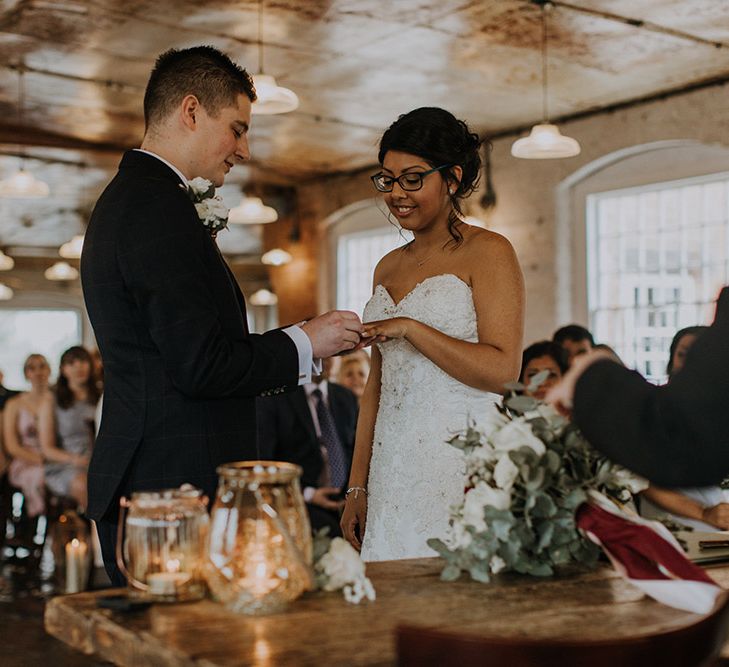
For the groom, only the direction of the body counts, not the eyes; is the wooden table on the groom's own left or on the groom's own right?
on the groom's own right

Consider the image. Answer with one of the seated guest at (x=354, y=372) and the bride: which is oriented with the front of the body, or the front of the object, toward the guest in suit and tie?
the seated guest

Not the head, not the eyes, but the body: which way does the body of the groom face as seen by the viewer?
to the viewer's right

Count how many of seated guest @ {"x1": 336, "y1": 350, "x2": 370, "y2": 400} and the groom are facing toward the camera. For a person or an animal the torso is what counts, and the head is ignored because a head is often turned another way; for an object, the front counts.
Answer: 1

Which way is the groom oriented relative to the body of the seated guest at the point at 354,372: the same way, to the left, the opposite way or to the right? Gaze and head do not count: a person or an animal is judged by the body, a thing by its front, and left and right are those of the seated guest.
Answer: to the left

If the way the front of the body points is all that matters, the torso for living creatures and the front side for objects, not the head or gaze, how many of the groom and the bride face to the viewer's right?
1

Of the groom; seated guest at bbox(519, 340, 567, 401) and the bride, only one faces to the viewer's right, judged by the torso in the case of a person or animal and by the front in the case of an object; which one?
the groom

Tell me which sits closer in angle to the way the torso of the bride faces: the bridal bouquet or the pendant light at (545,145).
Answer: the bridal bouquet

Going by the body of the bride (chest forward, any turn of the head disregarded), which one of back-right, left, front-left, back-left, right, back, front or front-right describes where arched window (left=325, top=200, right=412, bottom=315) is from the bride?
back-right

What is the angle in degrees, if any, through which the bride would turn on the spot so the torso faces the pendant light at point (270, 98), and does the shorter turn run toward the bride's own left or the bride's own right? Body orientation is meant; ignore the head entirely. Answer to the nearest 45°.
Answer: approximately 135° to the bride's own right
